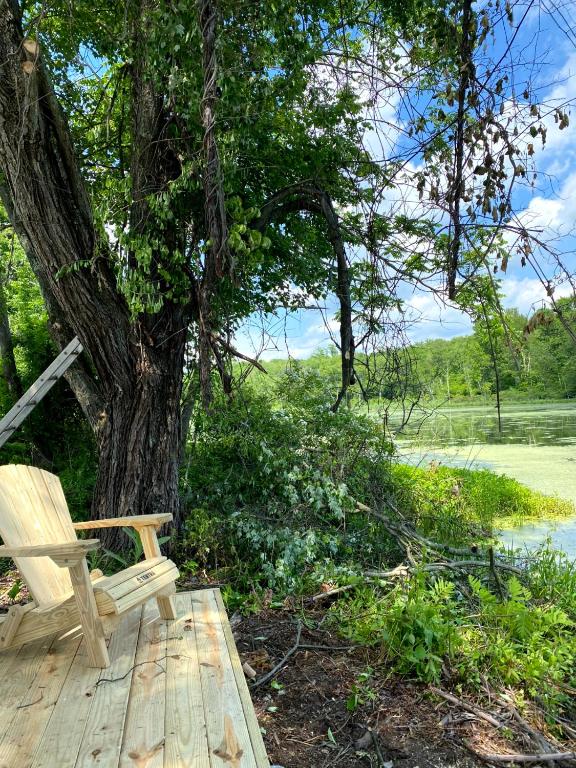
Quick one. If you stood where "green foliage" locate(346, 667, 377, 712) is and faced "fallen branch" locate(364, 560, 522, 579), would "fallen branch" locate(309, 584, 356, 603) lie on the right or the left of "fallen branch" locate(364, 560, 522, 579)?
left

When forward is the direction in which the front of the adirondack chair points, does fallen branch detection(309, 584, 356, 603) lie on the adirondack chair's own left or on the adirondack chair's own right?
on the adirondack chair's own left

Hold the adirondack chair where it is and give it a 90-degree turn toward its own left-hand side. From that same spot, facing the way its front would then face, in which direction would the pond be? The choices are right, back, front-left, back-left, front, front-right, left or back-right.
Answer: front

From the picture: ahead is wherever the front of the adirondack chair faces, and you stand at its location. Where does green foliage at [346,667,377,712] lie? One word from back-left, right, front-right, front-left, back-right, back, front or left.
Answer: front-left

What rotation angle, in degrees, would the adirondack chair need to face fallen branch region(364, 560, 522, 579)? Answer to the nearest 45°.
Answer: approximately 45° to its left

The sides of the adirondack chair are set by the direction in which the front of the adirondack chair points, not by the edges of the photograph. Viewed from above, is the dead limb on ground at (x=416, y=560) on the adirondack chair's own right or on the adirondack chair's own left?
on the adirondack chair's own left

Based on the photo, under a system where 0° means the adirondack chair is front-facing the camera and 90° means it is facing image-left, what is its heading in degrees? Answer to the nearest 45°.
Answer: approximately 315°

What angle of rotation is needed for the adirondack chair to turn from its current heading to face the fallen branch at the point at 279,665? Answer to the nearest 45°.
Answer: approximately 45° to its left

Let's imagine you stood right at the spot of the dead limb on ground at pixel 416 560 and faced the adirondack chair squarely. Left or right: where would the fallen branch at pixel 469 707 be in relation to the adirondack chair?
left

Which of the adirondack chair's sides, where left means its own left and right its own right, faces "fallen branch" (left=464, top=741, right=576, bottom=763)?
front

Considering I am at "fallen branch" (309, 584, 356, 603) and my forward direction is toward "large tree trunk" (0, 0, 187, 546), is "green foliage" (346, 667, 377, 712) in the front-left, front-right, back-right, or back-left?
back-left
